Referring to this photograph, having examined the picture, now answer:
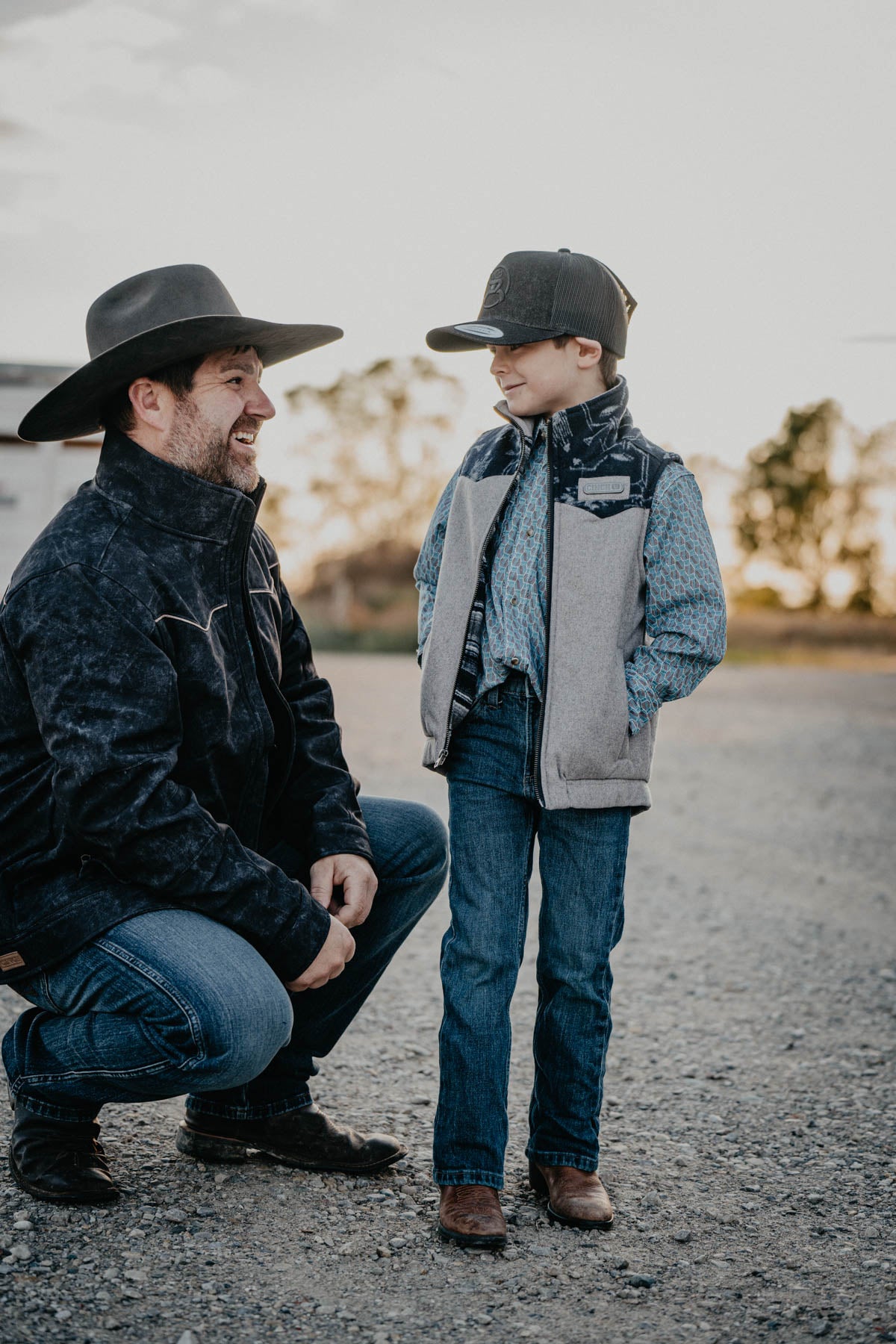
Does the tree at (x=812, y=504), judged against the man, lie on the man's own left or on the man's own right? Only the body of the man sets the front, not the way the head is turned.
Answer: on the man's own left

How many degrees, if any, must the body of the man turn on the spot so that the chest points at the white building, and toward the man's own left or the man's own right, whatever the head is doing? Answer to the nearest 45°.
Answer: approximately 135° to the man's own left

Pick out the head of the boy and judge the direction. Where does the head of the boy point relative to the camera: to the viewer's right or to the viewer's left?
to the viewer's left

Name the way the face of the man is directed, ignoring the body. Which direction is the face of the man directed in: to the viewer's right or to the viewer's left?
to the viewer's right

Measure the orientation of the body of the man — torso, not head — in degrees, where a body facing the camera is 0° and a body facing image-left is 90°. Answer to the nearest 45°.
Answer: approximately 315°
